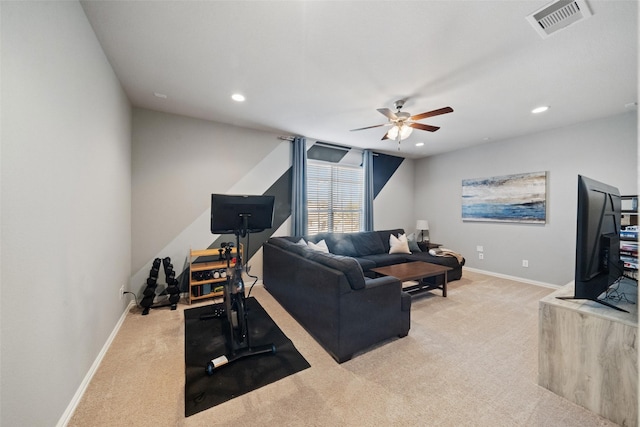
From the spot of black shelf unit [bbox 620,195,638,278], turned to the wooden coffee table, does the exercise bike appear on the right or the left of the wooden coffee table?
left

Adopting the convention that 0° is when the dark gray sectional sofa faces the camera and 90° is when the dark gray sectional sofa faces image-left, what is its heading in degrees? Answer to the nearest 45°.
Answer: approximately 315°

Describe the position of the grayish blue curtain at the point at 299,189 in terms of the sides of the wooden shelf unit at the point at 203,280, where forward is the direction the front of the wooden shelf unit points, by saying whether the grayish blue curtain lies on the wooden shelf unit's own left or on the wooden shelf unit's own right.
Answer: on the wooden shelf unit's own left

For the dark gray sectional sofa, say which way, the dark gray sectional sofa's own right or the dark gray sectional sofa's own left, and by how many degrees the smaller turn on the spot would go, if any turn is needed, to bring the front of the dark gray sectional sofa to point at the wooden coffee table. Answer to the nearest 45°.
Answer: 0° — it already faces it
